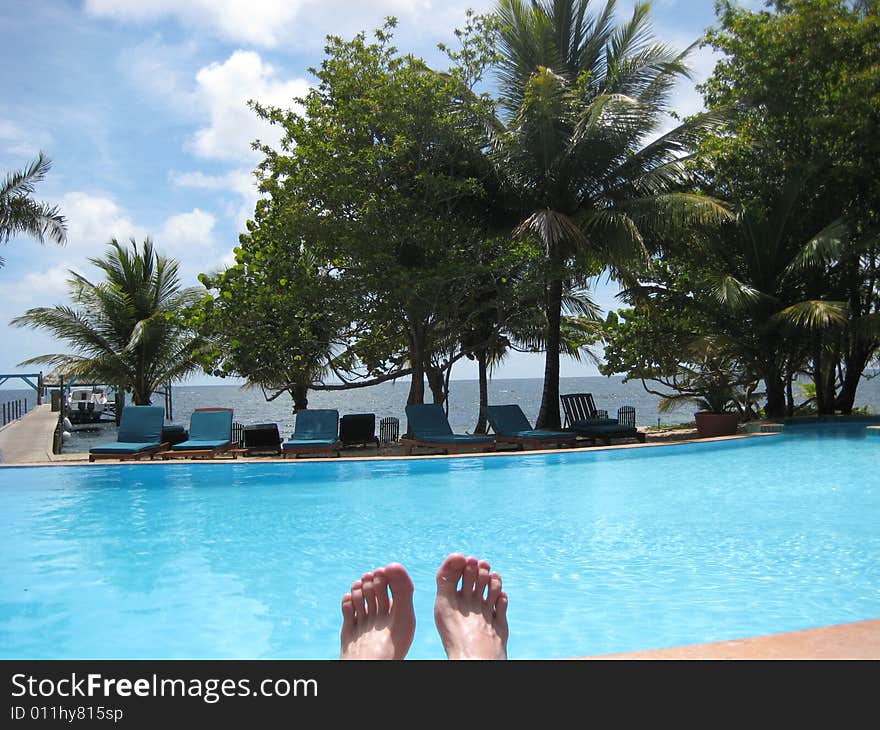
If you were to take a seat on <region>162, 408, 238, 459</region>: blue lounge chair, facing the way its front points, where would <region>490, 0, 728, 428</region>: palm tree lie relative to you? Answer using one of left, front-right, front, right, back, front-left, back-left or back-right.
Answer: back-left

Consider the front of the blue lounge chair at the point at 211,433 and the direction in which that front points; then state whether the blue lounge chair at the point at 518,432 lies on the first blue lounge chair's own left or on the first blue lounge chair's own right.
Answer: on the first blue lounge chair's own left

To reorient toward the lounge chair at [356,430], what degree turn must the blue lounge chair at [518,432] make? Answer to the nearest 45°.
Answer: approximately 135° to its right

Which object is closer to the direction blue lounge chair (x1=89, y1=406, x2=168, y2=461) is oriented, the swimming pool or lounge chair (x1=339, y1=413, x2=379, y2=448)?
the swimming pool

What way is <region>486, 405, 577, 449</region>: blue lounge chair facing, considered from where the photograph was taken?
facing the viewer and to the right of the viewer

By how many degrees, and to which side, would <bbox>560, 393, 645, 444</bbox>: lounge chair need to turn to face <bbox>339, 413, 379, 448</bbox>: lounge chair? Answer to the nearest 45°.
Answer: approximately 90° to its right

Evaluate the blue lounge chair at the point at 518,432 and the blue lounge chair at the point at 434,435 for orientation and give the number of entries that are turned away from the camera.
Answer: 0
